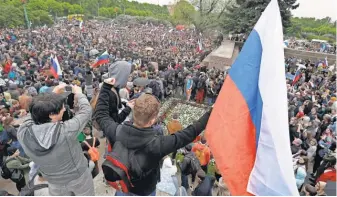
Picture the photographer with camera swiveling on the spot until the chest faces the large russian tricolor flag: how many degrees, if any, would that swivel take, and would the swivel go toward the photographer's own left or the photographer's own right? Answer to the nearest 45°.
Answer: approximately 45° to the photographer's own right

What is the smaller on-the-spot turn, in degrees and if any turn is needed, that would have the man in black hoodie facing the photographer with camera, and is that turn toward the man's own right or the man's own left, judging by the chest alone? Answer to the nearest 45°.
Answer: approximately 90° to the man's own left

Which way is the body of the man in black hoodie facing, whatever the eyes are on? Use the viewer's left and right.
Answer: facing away from the viewer

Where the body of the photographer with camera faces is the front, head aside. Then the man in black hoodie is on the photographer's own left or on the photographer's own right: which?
on the photographer's own right

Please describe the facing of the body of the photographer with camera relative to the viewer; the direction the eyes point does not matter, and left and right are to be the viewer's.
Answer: facing away from the viewer and to the right of the viewer

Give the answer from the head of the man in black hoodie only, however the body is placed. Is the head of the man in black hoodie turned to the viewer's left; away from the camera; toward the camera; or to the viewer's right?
away from the camera
